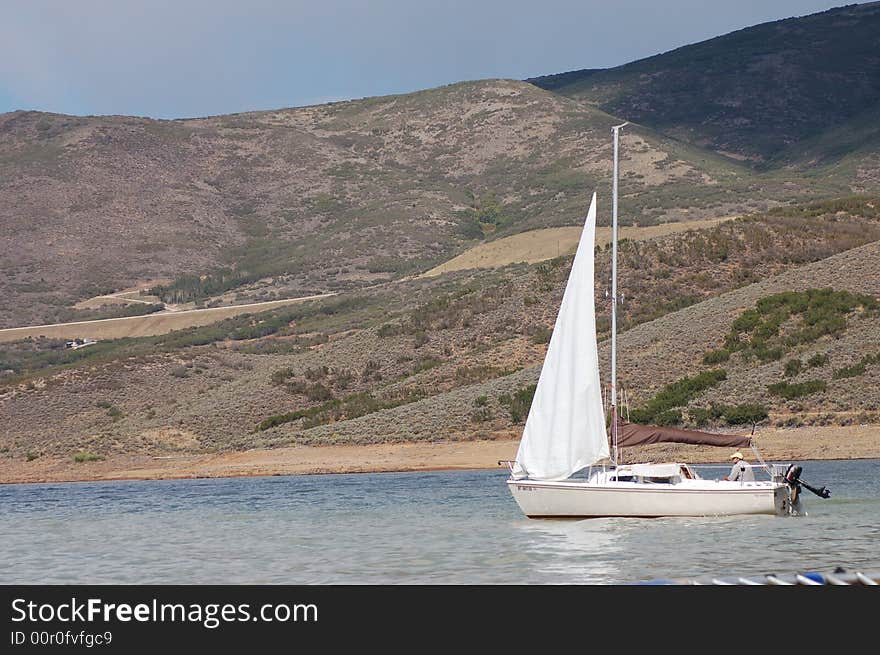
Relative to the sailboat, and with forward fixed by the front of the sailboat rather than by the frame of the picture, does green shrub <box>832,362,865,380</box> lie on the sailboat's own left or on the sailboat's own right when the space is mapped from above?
on the sailboat's own right

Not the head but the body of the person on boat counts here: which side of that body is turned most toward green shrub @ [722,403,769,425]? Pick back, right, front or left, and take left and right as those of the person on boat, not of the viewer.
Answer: right

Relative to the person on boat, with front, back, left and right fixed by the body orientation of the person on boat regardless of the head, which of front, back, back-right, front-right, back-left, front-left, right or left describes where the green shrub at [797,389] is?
right

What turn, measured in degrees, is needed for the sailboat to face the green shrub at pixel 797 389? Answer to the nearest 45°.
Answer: approximately 90° to its right

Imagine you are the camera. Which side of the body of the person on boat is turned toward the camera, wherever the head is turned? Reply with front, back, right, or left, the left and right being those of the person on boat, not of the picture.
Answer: left

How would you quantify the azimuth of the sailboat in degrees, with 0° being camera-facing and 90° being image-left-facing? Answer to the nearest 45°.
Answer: approximately 90°

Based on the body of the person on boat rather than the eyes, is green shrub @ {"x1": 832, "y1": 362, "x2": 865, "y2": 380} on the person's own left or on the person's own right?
on the person's own right

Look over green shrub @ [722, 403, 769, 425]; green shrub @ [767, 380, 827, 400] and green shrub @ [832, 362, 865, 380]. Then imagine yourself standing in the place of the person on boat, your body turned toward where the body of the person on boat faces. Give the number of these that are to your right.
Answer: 3

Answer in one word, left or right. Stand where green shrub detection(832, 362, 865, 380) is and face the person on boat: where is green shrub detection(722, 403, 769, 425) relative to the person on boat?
right

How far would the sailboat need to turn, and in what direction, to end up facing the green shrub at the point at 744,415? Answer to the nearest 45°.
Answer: approximately 90° to its right
